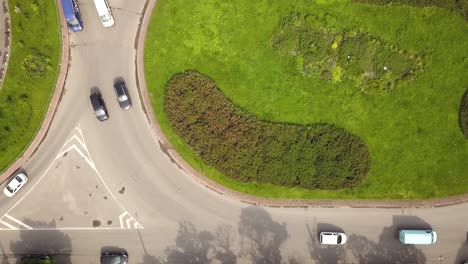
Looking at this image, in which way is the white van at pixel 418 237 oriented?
to the viewer's right

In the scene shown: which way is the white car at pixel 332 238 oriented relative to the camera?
to the viewer's right

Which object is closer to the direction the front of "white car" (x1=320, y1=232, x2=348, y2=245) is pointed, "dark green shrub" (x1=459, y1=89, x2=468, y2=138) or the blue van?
the dark green shrub

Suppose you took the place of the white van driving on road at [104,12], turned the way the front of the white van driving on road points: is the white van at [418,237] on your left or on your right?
on your left

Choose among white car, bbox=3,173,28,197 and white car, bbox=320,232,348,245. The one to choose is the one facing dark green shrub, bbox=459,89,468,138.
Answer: white car, bbox=320,232,348,245

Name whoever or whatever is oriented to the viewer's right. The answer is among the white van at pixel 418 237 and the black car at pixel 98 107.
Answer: the white van

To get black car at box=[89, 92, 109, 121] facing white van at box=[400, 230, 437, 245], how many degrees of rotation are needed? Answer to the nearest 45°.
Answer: approximately 90° to its left

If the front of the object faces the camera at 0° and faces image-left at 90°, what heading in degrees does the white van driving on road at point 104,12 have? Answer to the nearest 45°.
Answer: approximately 0°

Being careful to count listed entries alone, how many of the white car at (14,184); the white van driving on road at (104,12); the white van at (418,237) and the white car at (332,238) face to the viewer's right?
2
